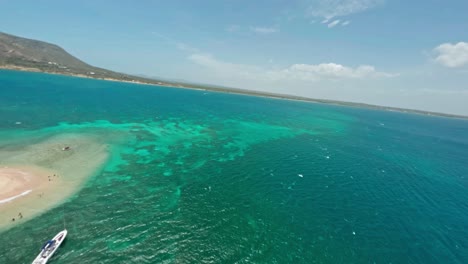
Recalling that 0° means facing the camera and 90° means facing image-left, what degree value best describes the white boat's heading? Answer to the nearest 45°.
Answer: approximately 225°
